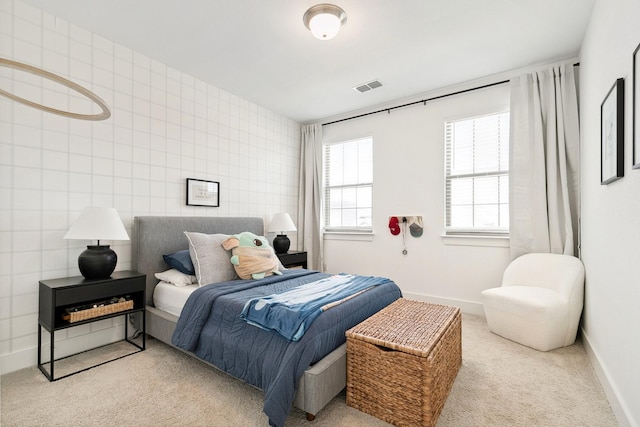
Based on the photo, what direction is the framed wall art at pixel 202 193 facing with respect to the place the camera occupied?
facing the viewer and to the right of the viewer

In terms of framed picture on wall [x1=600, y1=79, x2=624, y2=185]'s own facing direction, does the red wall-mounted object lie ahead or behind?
ahead

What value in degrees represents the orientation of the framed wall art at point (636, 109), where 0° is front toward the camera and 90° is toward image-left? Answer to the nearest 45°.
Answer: approximately 90°

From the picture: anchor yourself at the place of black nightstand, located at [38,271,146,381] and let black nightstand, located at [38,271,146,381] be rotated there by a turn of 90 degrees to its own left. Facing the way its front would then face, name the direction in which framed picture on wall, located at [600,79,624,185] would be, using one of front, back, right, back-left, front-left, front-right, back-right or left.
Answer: right

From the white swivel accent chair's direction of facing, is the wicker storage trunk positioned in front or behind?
in front

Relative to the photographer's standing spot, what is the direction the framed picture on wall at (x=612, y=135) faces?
facing to the left of the viewer

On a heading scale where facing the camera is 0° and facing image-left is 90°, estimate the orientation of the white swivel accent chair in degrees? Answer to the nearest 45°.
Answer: approximately 45°

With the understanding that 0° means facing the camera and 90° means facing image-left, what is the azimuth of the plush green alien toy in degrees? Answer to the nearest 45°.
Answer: approximately 315°

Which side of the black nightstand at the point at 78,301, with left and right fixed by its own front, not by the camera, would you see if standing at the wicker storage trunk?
front

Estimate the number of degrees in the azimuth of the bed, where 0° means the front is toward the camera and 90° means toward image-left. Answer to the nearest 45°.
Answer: approximately 315°

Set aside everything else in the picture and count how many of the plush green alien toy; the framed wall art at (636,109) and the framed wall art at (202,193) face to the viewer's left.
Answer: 1

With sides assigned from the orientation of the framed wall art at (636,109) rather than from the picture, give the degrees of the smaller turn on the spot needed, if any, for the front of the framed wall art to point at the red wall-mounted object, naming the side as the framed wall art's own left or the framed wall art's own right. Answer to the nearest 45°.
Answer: approximately 45° to the framed wall art's own right

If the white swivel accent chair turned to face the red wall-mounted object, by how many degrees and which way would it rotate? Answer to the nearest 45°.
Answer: approximately 45° to its right
